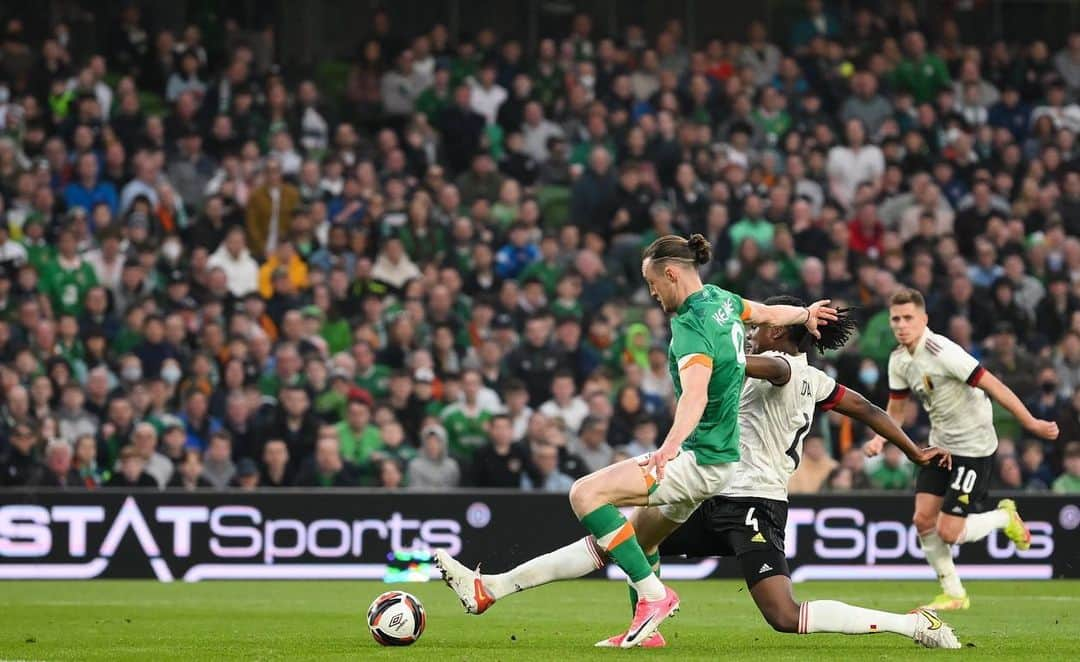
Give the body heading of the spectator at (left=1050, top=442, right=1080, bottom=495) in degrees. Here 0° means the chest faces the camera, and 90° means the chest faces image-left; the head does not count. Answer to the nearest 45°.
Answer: approximately 0°

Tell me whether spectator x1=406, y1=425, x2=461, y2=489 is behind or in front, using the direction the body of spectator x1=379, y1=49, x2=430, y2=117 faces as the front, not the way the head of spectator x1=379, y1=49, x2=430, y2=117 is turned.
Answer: in front

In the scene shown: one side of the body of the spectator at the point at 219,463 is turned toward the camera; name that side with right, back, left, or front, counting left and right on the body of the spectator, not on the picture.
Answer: front

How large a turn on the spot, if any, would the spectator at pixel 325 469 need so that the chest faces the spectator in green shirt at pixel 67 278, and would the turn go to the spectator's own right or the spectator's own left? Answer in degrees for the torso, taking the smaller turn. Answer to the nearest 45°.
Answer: approximately 135° to the spectator's own right

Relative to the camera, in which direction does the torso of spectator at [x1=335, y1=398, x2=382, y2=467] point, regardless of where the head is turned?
toward the camera

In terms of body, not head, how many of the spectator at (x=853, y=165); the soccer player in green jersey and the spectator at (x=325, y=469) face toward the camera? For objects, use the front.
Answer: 2

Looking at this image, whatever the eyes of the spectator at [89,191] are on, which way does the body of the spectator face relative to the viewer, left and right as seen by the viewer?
facing the viewer

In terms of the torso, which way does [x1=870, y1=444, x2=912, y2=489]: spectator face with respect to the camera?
toward the camera

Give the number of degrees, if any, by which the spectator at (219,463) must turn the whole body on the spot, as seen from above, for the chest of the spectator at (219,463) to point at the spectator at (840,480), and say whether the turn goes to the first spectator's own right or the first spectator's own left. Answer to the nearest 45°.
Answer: approximately 90° to the first spectator's own left

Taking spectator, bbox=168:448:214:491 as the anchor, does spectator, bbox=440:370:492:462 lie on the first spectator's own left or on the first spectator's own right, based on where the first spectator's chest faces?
on the first spectator's own left

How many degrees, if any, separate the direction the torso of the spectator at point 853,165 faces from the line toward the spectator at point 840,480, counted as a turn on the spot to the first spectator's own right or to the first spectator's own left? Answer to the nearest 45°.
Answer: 0° — they already face them

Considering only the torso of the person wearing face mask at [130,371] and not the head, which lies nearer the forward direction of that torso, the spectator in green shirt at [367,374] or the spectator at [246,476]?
the spectator
